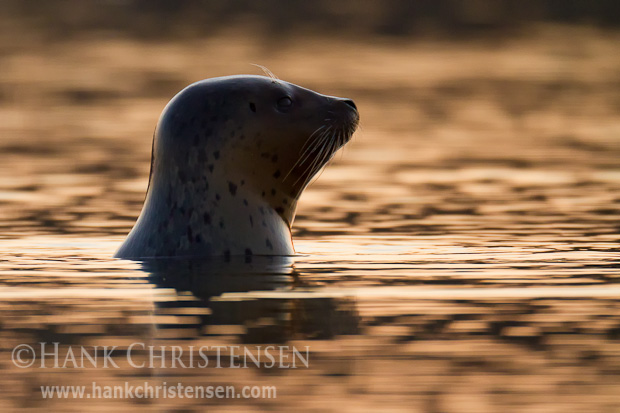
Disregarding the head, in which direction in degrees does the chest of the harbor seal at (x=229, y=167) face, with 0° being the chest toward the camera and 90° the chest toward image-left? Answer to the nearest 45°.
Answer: approximately 270°
